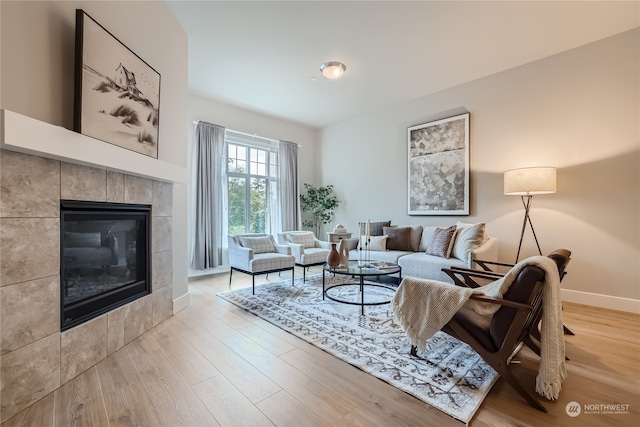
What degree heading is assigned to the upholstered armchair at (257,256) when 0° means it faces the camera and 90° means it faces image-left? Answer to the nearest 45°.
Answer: approximately 315°

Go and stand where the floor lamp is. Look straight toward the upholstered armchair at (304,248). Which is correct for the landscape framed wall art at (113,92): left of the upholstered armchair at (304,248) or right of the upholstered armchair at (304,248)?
left

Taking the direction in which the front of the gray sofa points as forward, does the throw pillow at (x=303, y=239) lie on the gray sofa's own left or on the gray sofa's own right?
on the gray sofa's own right

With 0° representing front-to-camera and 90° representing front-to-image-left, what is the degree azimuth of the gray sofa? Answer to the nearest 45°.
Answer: approximately 45°

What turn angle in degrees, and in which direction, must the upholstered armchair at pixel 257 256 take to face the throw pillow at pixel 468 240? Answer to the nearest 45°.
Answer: approximately 45° to its left

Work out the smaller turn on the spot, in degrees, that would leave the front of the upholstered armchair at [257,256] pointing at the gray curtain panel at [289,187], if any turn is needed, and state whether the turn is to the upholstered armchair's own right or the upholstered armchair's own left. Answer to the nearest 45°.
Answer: approximately 135° to the upholstered armchair's own left

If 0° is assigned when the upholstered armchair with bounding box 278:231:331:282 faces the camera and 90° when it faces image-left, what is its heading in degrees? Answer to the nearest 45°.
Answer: approximately 315°
